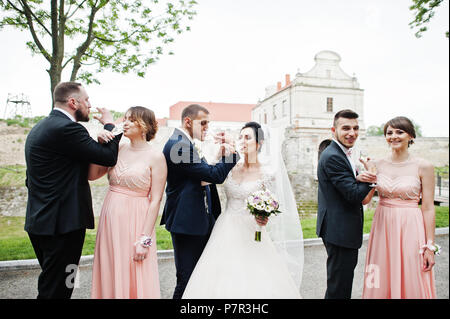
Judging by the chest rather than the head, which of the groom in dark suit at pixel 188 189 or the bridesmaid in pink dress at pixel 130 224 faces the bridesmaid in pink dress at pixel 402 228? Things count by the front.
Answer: the groom in dark suit

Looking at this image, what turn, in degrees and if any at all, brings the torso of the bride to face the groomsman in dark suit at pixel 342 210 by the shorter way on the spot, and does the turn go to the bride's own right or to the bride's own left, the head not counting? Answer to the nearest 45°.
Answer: approximately 135° to the bride's own left

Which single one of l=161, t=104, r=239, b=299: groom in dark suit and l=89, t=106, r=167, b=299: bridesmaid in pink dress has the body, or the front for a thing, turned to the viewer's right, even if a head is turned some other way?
the groom in dark suit

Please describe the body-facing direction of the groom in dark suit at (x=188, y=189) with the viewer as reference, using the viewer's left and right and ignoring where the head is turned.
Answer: facing to the right of the viewer

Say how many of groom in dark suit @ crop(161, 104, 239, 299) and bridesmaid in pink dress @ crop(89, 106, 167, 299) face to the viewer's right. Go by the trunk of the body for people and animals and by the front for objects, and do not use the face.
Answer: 1

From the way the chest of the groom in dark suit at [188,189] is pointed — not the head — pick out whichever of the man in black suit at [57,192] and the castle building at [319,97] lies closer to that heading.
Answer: the castle building
